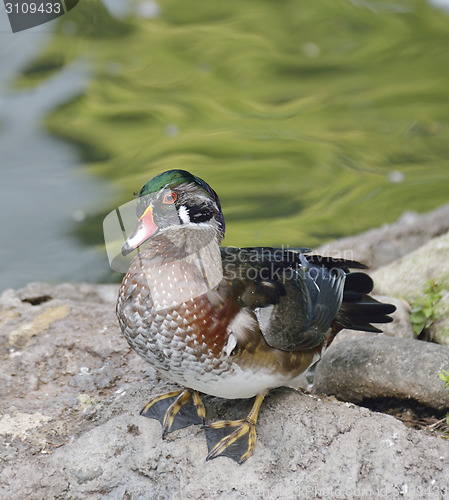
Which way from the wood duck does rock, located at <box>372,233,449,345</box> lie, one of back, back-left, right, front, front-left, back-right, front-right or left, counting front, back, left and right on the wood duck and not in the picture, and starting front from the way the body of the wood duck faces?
back

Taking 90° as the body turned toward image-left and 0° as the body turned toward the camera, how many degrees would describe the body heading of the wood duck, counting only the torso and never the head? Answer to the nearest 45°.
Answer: approximately 45°

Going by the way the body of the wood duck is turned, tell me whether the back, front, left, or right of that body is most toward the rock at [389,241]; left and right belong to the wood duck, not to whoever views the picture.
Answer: back

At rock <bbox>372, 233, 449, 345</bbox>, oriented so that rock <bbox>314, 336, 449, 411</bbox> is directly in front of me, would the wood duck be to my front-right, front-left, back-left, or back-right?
front-right

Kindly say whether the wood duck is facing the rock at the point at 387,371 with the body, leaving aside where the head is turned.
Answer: no

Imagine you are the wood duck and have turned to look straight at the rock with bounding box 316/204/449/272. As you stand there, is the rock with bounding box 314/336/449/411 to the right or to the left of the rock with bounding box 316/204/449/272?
right
